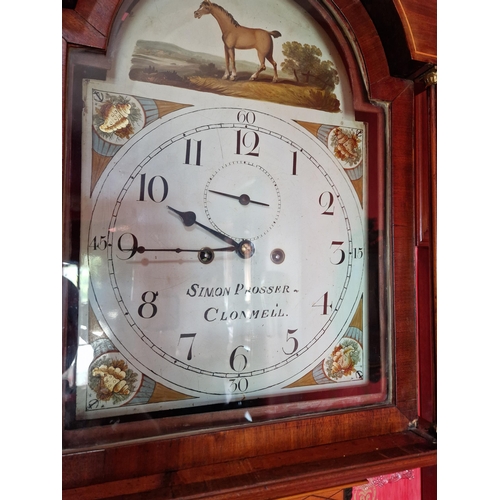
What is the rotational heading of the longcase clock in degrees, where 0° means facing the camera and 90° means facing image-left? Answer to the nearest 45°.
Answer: approximately 315°
